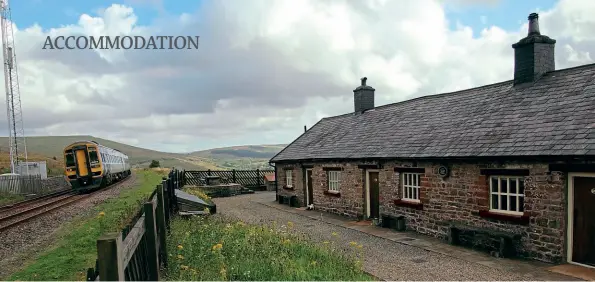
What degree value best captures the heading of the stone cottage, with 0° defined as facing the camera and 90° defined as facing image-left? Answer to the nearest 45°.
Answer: approximately 45°

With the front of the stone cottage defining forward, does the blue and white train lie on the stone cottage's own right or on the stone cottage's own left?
on the stone cottage's own right

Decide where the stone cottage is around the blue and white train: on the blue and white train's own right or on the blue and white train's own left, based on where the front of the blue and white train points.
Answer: on the blue and white train's own left
